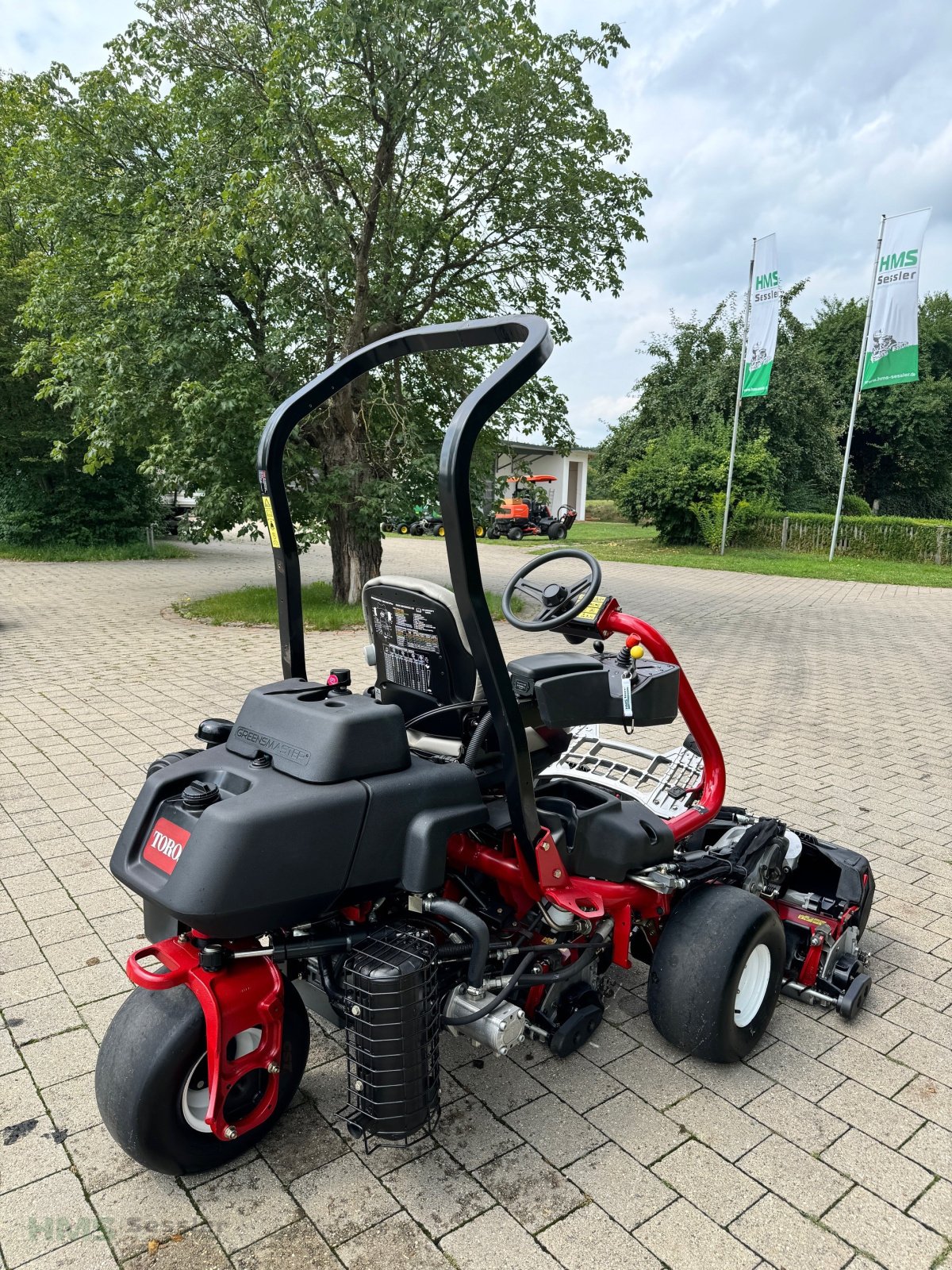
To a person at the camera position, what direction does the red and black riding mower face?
facing away from the viewer and to the right of the viewer

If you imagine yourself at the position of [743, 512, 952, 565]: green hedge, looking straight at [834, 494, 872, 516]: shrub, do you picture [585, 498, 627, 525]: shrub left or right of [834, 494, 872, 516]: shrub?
left

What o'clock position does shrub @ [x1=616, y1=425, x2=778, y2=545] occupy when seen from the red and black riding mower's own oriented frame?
The shrub is roughly at 11 o'clock from the red and black riding mower.

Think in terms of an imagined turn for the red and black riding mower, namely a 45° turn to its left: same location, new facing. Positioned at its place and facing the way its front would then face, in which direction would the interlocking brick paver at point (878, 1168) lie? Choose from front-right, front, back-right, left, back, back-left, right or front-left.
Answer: right

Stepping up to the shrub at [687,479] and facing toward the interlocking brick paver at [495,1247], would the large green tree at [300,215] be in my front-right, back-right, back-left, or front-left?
front-right

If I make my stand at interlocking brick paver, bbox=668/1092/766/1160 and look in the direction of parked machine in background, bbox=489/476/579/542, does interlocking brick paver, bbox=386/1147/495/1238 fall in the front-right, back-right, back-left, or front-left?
back-left

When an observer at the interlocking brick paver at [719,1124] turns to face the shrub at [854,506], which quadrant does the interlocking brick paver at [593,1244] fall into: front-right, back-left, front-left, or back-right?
back-left

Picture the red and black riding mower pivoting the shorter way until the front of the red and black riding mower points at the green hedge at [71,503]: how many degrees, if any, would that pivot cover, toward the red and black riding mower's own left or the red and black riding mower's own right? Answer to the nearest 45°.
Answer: approximately 90° to the red and black riding mower's own left

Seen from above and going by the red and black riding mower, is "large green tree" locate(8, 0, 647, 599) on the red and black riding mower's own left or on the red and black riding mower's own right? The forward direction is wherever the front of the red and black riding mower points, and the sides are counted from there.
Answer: on the red and black riding mower's own left

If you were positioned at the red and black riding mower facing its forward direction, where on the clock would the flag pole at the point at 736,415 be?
The flag pole is roughly at 11 o'clock from the red and black riding mower.

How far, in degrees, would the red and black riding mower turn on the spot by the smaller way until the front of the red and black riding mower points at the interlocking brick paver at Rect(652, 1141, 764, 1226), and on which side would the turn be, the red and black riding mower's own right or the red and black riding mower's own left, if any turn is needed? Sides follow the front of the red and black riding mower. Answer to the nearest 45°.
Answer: approximately 45° to the red and black riding mower's own right

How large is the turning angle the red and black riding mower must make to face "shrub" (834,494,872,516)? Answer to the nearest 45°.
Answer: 0° — it already faces it
